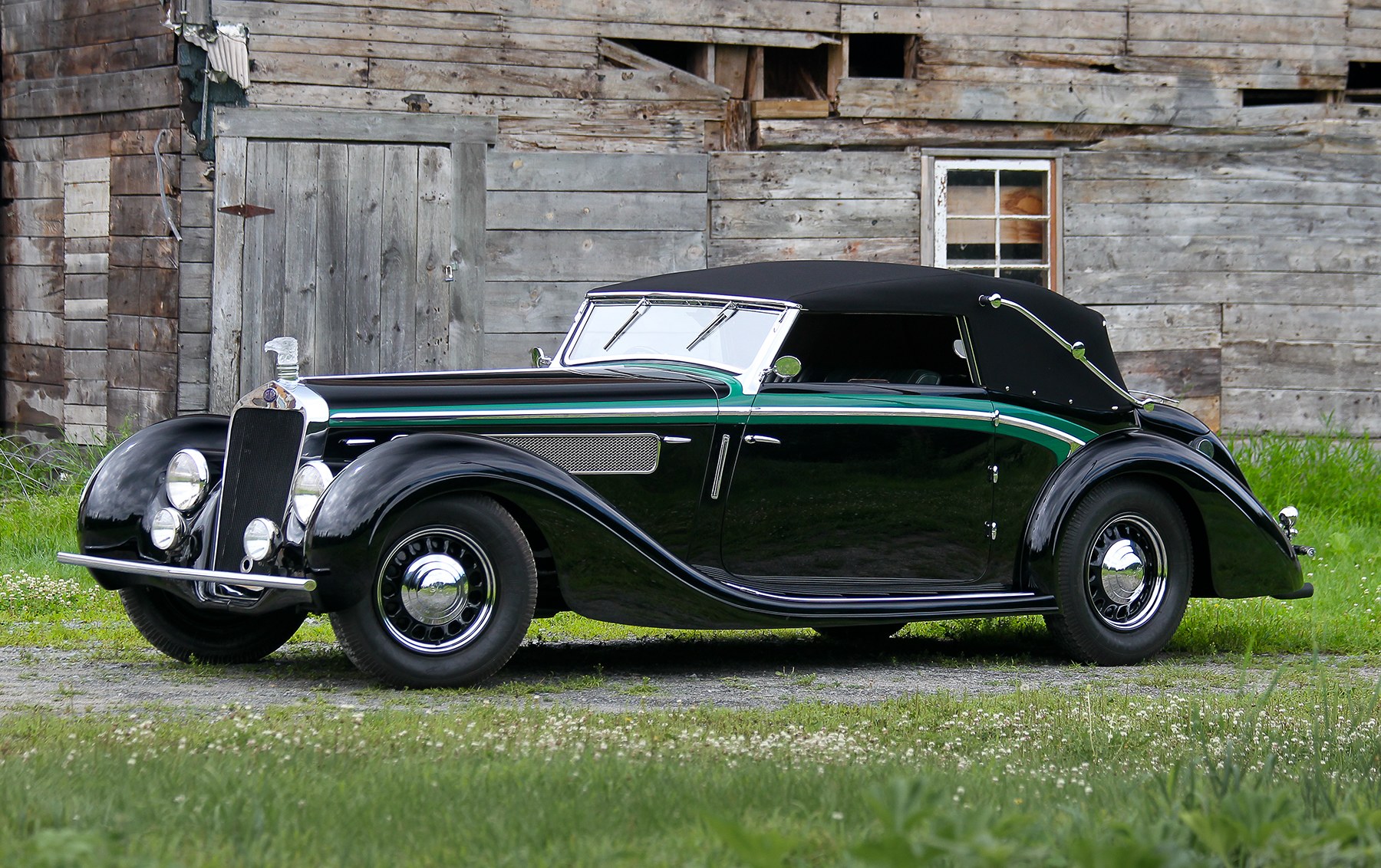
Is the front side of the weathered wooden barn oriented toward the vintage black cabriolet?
yes

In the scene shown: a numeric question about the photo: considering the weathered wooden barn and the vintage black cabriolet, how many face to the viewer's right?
0

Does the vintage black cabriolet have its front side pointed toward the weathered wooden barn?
no

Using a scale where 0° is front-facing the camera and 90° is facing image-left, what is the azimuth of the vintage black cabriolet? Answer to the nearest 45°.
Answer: approximately 45°

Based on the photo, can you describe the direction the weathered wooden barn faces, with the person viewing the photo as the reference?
facing the viewer
